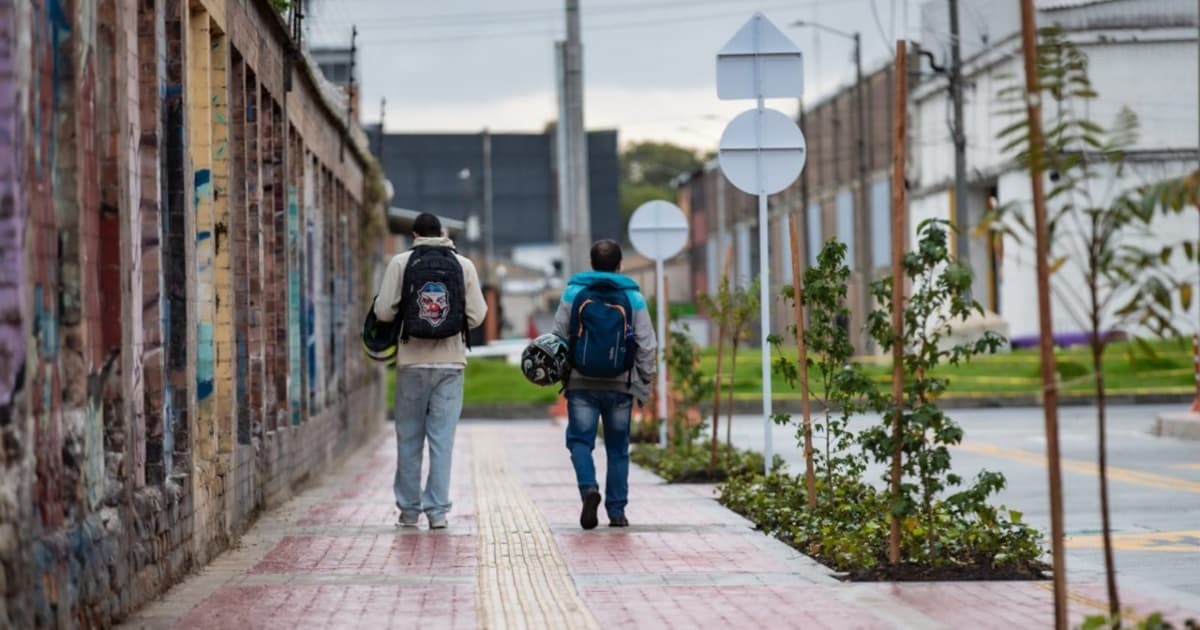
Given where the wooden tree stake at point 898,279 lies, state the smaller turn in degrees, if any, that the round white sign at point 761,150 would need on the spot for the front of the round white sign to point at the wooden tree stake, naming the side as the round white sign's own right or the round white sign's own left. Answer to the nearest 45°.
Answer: approximately 180°

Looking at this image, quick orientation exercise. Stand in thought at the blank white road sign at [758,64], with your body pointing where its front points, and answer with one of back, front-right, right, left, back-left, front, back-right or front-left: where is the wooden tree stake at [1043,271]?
back

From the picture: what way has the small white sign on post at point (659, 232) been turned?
away from the camera

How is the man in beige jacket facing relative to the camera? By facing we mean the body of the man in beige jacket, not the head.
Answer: away from the camera

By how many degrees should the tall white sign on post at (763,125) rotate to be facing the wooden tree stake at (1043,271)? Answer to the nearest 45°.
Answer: approximately 180°

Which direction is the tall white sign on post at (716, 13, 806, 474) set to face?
away from the camera

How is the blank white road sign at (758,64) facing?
away from the camera

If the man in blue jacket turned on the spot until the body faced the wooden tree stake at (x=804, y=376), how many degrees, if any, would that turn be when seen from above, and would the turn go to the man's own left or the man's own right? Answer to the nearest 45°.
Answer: approximately 90° to the man's own right

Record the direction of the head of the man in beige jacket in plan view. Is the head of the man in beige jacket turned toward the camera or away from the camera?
away from the camera

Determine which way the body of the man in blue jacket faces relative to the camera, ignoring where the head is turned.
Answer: away from the camera
